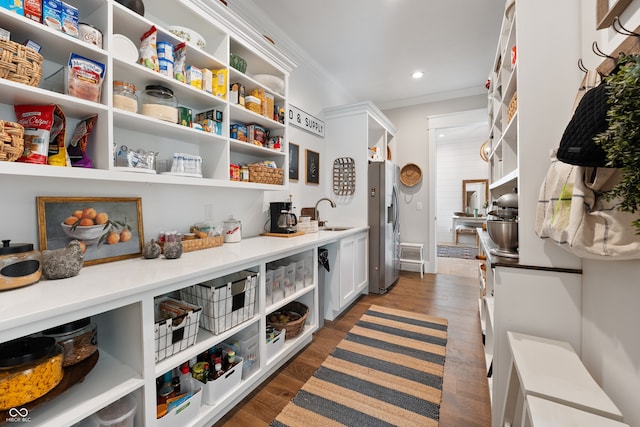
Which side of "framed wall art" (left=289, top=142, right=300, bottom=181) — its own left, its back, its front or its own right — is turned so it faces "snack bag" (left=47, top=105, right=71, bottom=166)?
right

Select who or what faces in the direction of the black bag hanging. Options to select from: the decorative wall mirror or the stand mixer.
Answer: the decorative wall mirror

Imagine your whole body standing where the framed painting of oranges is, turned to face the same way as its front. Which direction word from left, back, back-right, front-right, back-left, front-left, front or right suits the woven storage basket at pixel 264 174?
front-left

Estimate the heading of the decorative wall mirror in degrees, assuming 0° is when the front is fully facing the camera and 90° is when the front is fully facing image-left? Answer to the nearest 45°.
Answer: approximately 0°

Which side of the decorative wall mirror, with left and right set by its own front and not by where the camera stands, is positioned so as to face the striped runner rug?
front

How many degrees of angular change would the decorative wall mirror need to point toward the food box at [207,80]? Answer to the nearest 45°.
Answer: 0° — it already faces it

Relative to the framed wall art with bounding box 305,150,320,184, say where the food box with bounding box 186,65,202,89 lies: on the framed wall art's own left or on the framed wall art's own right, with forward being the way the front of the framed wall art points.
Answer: on the framed wall art's own right

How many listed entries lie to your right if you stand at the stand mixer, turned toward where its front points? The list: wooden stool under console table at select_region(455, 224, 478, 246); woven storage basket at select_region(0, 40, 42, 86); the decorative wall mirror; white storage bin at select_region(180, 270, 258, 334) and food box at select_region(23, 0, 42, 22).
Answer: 2

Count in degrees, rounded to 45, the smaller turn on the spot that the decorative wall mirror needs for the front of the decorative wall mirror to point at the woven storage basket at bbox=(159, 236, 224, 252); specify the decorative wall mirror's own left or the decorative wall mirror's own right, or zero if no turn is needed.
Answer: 0° — it already faces it

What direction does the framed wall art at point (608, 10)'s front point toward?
to the viewer's left

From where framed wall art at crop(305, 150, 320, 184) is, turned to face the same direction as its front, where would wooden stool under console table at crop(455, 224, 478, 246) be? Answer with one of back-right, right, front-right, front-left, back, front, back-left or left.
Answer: left

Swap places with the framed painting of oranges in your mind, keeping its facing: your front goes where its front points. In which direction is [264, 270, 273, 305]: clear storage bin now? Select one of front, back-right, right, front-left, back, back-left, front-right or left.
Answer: front-left

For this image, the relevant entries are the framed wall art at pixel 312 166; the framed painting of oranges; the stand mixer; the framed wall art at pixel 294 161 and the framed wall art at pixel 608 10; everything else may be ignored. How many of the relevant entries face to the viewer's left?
2

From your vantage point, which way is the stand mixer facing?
to the viewer's left

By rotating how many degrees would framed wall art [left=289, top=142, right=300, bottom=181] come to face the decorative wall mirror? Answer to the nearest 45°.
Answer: approximately 90° to its left

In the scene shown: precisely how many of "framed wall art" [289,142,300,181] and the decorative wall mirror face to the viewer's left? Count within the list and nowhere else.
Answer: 0

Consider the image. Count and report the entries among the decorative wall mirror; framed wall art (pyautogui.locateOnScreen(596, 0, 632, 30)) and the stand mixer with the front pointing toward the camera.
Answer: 1

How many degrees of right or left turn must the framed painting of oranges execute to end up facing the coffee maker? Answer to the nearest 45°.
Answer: approximately 45° to its left
